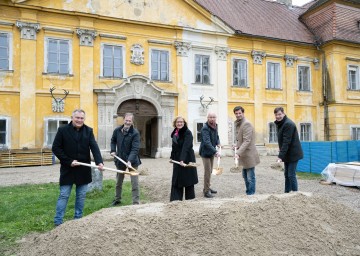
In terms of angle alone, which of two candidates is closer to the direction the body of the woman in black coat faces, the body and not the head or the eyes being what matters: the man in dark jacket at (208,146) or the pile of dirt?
the pile of dirt

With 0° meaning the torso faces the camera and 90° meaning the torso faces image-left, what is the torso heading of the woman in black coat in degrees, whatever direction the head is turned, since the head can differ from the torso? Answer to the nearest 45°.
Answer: approximately 45°

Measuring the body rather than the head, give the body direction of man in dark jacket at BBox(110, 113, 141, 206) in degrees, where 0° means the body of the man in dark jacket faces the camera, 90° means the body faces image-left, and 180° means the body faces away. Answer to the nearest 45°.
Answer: approximately 0°

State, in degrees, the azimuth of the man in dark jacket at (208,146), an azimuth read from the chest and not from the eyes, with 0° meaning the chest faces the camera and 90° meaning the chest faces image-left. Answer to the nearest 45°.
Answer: approximately 315°

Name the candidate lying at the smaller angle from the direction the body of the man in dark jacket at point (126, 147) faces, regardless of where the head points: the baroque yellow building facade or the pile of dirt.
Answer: the pile of dirt

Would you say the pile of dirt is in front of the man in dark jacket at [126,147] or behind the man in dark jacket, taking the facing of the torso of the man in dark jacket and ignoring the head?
in front

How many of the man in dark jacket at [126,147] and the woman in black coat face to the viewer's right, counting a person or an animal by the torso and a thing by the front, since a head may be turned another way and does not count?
0

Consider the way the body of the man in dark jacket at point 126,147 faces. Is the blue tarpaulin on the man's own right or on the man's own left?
on the man's own left

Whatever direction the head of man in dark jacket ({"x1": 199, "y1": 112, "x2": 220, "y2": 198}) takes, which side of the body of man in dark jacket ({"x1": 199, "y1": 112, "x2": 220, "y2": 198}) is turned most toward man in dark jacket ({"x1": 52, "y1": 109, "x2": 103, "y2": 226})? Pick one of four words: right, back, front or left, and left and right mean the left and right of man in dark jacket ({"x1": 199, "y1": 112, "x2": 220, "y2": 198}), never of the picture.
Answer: right

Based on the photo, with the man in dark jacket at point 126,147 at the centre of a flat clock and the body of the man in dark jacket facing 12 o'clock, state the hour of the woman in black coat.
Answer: The woman in black coat is roughly at 10 o'clock from the man in dark jacket.

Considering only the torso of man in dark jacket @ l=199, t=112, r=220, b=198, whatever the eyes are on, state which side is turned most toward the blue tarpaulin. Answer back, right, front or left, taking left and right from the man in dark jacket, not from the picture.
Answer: left

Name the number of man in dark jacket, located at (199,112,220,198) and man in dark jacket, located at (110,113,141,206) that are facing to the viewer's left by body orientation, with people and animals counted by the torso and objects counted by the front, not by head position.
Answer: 0

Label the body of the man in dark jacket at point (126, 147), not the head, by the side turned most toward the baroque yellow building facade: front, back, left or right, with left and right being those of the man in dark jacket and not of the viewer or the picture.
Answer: back
